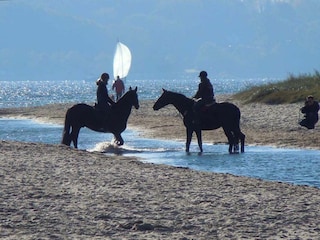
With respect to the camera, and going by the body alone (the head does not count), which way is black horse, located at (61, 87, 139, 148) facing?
to the viewer's right

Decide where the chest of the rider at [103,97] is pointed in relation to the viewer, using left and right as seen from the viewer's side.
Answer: facing to the right of the viewer

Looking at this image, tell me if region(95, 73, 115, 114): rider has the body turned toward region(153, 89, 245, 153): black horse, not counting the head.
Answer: yes

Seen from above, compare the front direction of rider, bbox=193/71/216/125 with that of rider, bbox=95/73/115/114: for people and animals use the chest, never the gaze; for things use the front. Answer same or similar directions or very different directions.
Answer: very different directions

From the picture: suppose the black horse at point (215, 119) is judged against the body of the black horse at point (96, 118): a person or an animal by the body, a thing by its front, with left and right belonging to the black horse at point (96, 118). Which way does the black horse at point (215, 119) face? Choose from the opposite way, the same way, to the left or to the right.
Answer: the opposite way

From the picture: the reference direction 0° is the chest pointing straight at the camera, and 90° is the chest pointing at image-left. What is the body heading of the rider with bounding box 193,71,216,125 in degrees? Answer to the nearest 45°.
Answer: approximately 90°

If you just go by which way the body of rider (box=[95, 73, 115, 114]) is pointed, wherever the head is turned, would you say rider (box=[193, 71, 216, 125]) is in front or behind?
in front

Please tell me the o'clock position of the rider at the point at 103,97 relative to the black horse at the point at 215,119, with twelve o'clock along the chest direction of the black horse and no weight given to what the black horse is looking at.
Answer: The rider is roughly at 12 o'clock from the black horse.

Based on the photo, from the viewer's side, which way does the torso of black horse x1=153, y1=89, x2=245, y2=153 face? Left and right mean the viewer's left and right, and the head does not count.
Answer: facing to the left of the viewer

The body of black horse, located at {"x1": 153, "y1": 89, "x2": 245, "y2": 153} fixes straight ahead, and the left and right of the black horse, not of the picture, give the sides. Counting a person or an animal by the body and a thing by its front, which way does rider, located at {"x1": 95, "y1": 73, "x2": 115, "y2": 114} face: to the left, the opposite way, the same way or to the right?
the opposite way

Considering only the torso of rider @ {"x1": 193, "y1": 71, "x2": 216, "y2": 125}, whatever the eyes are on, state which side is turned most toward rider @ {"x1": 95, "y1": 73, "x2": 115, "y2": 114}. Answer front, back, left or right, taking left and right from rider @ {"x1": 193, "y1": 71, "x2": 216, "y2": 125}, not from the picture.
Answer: front
